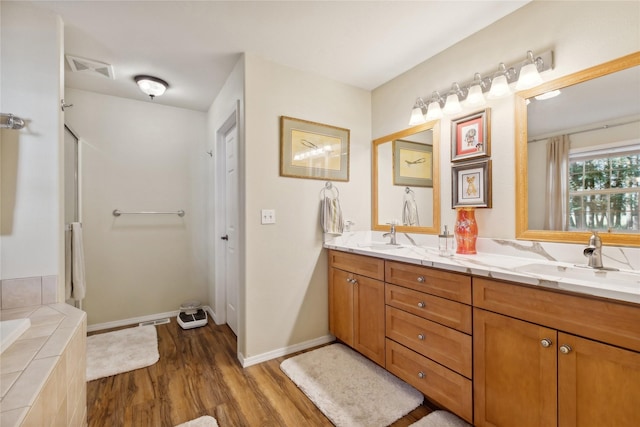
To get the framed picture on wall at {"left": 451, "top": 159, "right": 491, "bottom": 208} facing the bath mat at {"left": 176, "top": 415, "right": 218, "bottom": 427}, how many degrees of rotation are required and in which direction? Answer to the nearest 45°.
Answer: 0° — it already faces it

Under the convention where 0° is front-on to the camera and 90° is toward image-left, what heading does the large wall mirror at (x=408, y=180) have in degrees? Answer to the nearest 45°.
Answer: approximately 45°

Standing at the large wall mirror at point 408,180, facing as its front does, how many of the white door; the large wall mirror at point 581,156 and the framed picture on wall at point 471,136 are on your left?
2

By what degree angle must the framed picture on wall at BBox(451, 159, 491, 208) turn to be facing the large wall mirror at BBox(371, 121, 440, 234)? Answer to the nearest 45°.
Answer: approximately 90° to its right

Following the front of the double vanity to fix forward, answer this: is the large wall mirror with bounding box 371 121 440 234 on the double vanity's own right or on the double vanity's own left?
on the double vanity's own right

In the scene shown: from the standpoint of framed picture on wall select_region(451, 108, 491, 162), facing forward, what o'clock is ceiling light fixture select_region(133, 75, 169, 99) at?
The ceiling light fixture is roughly at 1 o'clock from the framed picture on wall.

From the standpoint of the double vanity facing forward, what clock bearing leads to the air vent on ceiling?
The air vent on ceiling is roughly at 1 o'clock from the double vanity.

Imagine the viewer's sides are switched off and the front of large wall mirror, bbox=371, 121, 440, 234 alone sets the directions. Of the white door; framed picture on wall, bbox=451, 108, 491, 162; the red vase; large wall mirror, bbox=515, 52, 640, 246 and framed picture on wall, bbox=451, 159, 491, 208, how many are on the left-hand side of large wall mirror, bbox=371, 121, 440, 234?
4
